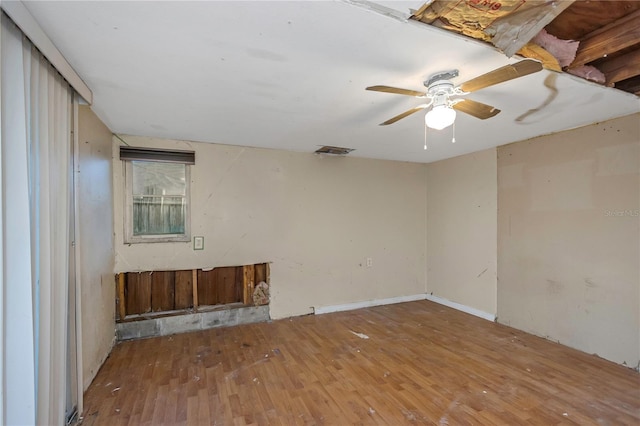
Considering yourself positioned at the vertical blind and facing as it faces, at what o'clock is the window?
The window is roughly at 10 o'clock from the vertical blind.

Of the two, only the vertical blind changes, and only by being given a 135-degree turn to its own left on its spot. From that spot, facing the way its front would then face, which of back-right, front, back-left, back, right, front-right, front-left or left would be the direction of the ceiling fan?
back

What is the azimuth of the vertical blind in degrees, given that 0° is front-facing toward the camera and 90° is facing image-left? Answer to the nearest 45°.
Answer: approximately 270°
